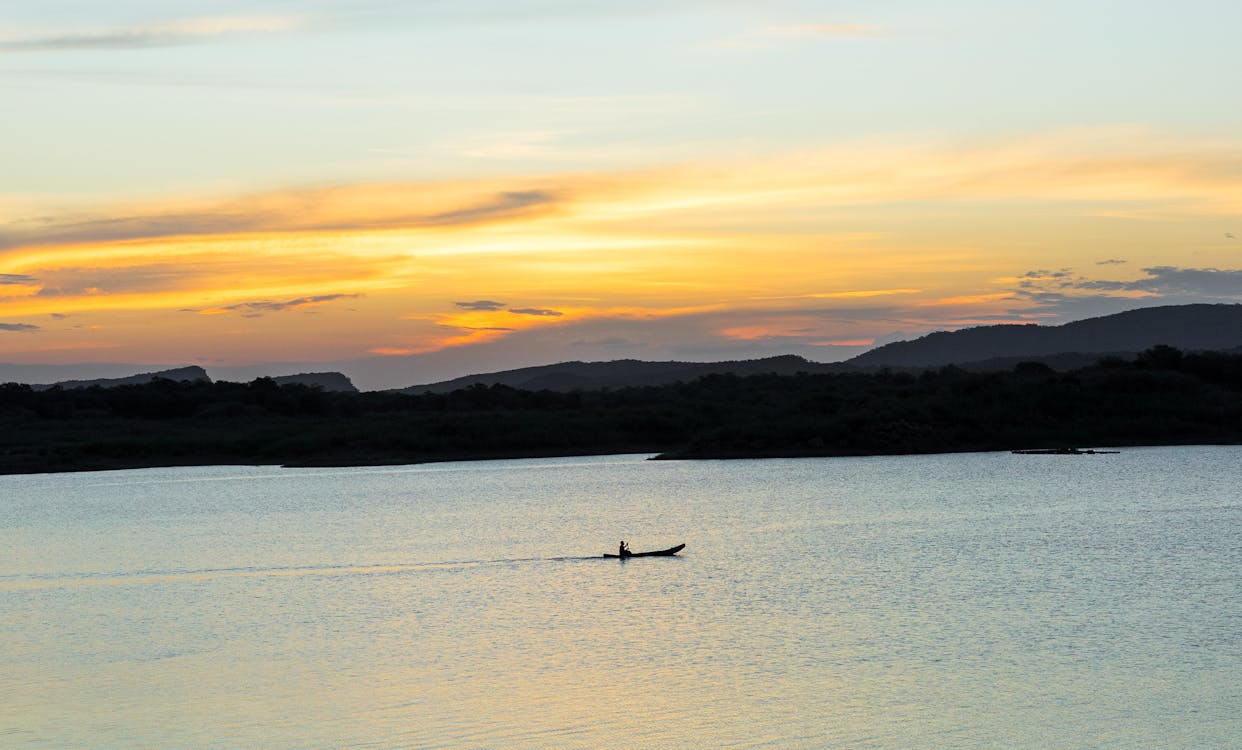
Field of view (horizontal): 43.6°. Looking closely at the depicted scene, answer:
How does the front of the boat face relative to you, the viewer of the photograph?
facing to the right of the viewer
